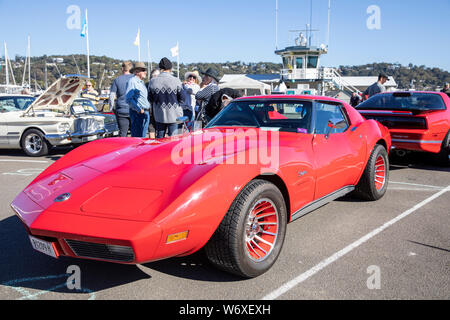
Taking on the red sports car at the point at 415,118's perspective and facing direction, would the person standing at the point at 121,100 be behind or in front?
behind

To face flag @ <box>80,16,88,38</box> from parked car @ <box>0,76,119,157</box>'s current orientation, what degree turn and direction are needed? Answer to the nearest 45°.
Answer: approximately 135° to its left

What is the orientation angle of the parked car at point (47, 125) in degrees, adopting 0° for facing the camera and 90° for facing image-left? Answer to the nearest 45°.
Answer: approximately 315°

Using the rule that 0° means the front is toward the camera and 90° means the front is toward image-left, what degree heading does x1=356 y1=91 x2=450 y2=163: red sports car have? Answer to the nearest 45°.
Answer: approximately 225°
